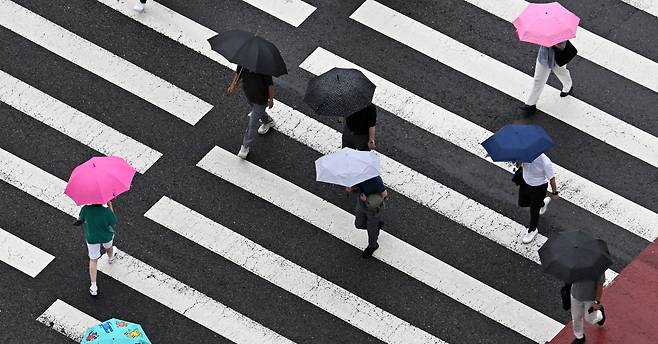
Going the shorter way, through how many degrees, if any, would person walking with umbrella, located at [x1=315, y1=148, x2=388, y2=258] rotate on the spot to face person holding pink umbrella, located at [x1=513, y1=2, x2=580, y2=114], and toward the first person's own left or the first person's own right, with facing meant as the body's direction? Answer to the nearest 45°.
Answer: approximately 180°

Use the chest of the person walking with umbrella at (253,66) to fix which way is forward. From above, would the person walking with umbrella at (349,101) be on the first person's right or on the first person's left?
on the first person's left

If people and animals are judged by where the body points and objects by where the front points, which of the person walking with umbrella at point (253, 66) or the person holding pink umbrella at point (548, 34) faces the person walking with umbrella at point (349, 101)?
the person holding pink umbrella

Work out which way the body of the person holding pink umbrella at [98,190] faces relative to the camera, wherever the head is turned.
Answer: toward the camera
